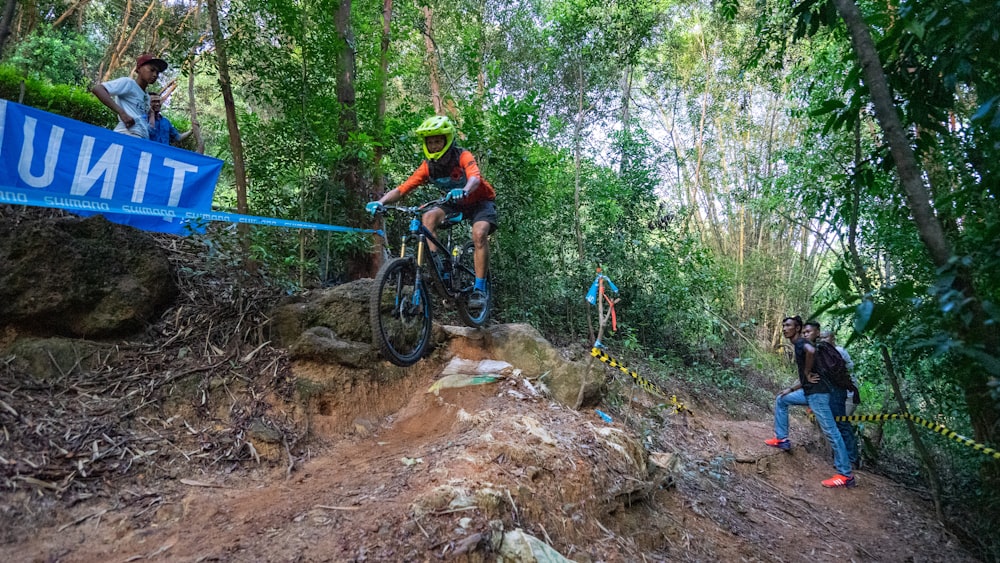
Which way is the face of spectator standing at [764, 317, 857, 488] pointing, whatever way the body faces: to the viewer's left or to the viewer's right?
to the viewer's left

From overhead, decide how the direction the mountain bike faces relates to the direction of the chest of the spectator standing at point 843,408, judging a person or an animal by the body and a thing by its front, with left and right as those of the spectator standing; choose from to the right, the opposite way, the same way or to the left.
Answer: to the left

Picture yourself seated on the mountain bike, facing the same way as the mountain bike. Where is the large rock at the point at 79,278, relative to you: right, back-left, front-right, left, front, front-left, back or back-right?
front-right

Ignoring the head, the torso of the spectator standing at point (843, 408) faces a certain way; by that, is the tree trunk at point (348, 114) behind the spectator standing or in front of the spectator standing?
in front

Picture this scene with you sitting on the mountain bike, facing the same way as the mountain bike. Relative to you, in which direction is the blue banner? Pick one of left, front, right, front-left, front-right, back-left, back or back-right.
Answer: front-right

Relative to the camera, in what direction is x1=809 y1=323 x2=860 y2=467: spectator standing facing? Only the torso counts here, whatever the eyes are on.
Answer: to the viewer's left

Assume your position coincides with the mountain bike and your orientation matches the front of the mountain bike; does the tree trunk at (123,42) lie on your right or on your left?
on your right

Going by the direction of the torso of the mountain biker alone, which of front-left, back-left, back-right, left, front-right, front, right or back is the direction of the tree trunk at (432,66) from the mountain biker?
back-right

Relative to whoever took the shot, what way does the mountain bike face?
facing the viewer and to the left of the viewer

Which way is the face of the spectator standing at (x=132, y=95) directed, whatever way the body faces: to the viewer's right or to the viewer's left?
to the viewer's right

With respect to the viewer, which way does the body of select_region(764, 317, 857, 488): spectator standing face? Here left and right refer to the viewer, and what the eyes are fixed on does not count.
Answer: facing to the left of the viewer

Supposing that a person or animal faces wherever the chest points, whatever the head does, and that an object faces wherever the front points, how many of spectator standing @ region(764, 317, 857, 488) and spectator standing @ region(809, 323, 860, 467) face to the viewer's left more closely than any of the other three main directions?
2
